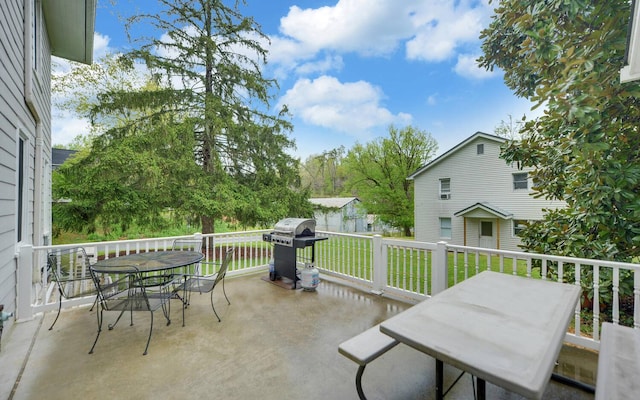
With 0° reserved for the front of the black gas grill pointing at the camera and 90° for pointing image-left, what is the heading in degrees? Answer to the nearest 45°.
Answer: approximately 45°

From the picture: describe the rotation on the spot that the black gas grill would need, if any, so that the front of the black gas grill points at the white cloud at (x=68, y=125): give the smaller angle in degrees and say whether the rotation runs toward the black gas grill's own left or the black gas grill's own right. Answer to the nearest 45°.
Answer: approximately 90° to the black gas grill's own right

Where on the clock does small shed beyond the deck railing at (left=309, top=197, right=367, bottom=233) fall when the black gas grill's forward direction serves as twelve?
The small shed beyond the deck railing is roughly at 5 o'clock from the black gas grill.

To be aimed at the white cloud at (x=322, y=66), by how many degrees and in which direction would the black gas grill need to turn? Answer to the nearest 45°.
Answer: approximately 135° to its right

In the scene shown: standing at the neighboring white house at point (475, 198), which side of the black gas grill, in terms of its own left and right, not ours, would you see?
back

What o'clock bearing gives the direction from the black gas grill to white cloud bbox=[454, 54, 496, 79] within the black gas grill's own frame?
The white cloud is roughly at 6 o'clock from the black gas grill.

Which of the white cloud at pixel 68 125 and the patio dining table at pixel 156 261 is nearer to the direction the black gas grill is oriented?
the patio dining table

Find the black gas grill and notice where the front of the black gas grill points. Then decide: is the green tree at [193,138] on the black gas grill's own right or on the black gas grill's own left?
on the black gas grill's own right
